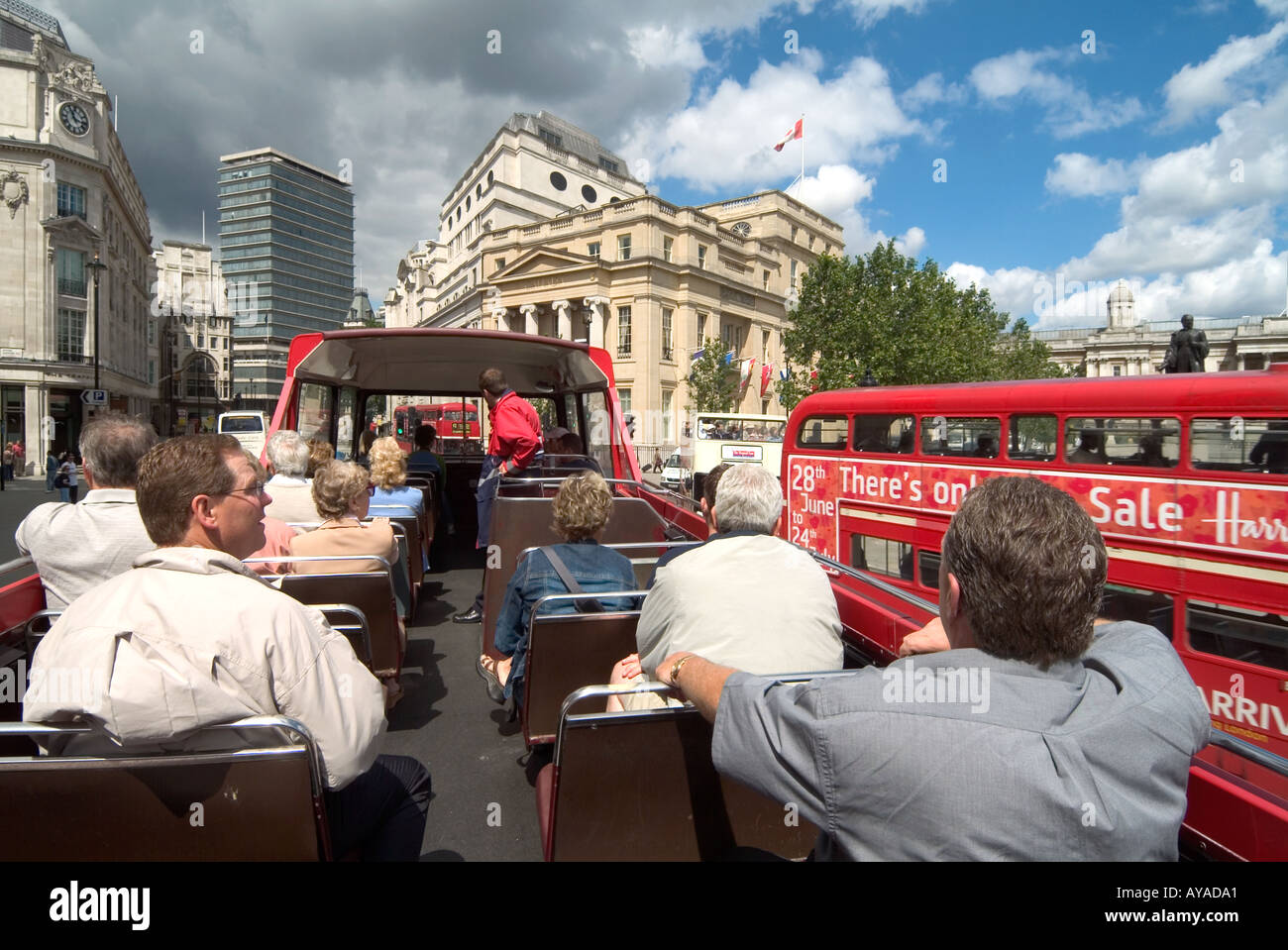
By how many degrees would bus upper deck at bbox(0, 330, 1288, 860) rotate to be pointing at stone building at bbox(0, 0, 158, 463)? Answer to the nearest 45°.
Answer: approximately 45° to its left

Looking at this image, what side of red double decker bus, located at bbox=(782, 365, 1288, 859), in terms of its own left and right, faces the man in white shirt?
right

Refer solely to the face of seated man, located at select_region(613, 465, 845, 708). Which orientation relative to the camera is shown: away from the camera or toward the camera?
away from the camera

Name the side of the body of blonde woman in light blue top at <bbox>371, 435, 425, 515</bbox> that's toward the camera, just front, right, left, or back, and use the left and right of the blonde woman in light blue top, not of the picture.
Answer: back

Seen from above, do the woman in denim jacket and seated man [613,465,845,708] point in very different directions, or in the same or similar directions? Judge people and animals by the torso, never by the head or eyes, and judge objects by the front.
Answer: same or similar directions

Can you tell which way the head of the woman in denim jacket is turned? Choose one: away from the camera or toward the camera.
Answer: away from the camera

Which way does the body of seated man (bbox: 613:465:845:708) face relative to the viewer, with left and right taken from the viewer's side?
facing away from the viewer

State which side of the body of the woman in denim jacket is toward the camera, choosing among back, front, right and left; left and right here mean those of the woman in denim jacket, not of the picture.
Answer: back

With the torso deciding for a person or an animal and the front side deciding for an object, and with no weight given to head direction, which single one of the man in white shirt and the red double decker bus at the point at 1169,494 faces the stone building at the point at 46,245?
the man in white shirt

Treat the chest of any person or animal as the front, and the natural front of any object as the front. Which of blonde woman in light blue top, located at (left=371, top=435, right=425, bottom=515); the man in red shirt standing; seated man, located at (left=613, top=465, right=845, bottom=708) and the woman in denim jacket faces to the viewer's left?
the man in red shirt standing
